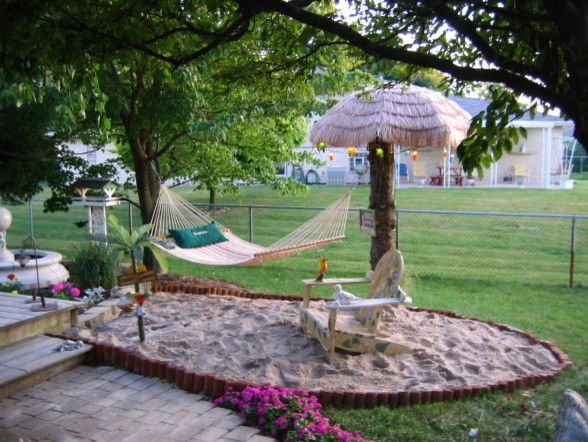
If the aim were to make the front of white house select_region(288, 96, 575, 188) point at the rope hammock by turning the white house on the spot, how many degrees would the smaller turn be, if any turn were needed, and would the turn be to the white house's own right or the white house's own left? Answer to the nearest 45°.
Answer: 0° — it already faces it

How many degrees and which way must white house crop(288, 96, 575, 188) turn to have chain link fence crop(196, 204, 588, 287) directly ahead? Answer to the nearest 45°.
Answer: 0° — it already faces it

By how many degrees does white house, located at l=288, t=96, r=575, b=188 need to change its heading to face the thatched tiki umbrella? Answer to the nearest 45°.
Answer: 0° — it already faces it

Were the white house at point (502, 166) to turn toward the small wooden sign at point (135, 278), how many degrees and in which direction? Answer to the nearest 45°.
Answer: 0° — it already faces it

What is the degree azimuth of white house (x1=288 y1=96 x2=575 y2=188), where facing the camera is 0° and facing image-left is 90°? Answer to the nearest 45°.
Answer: approximately 0°

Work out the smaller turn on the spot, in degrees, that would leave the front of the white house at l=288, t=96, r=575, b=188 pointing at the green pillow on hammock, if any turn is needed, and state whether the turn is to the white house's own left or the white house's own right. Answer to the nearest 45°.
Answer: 0° — it already faces it
